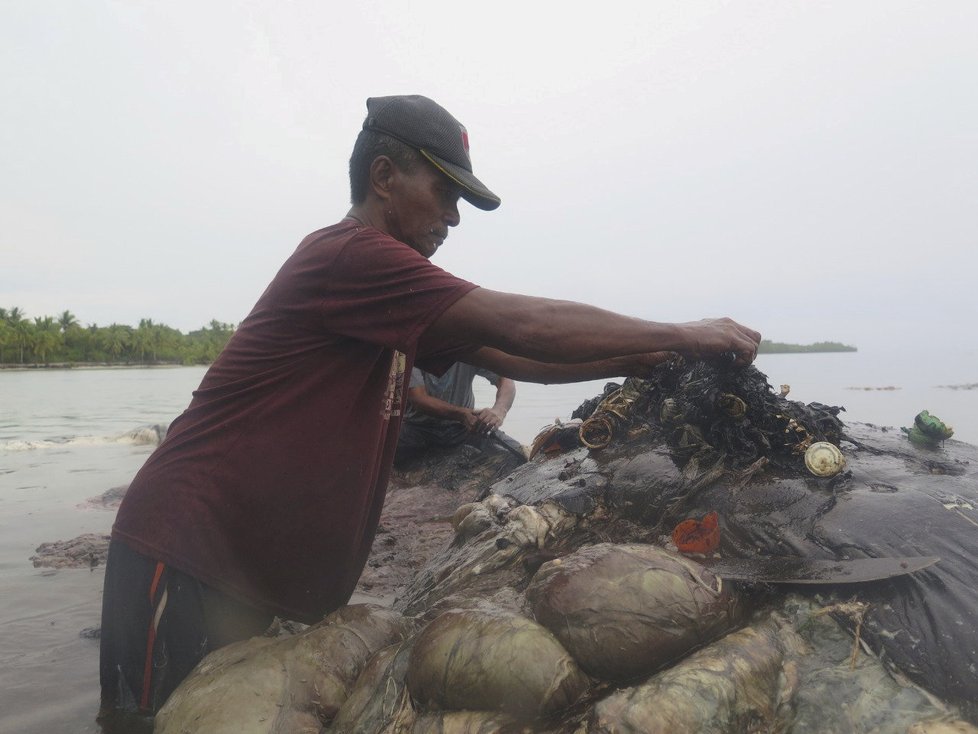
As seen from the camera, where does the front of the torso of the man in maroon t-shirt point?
to the viewer's right

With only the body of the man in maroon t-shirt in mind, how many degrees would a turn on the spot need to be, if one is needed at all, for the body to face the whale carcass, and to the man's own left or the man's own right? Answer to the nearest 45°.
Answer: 0° — they already face it
